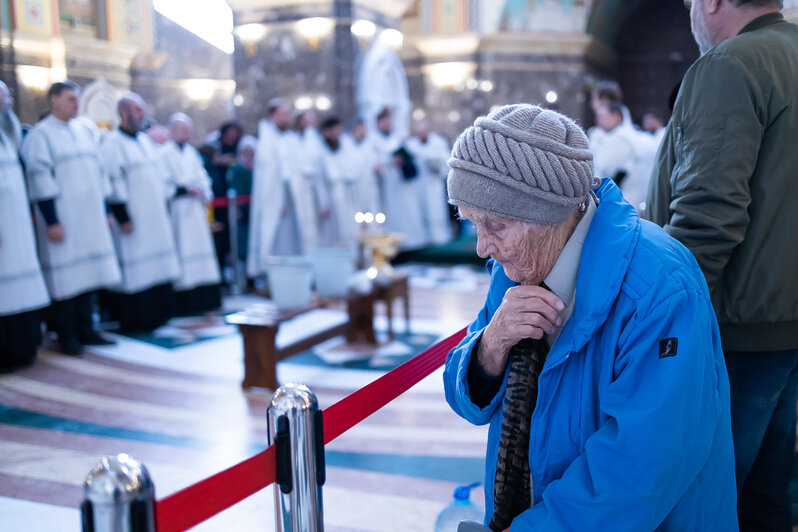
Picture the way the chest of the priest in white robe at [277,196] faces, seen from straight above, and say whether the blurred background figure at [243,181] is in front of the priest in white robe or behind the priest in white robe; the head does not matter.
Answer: behind

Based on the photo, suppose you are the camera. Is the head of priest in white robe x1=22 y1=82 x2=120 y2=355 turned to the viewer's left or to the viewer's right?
to the viewer's right

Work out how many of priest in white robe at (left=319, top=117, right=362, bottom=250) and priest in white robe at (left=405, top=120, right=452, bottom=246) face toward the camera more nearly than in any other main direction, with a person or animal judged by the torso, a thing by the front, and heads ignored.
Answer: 2

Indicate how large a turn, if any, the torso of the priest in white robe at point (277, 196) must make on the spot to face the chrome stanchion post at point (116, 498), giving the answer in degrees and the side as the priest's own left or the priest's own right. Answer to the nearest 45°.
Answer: approximately 45° to the priest's own right

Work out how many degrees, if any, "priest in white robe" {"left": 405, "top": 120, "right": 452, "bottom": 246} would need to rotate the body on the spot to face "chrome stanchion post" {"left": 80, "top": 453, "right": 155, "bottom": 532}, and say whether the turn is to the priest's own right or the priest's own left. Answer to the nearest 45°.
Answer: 0° — they already face it

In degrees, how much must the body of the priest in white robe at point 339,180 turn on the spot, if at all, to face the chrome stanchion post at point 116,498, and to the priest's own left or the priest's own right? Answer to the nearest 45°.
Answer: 0° — they already face it
